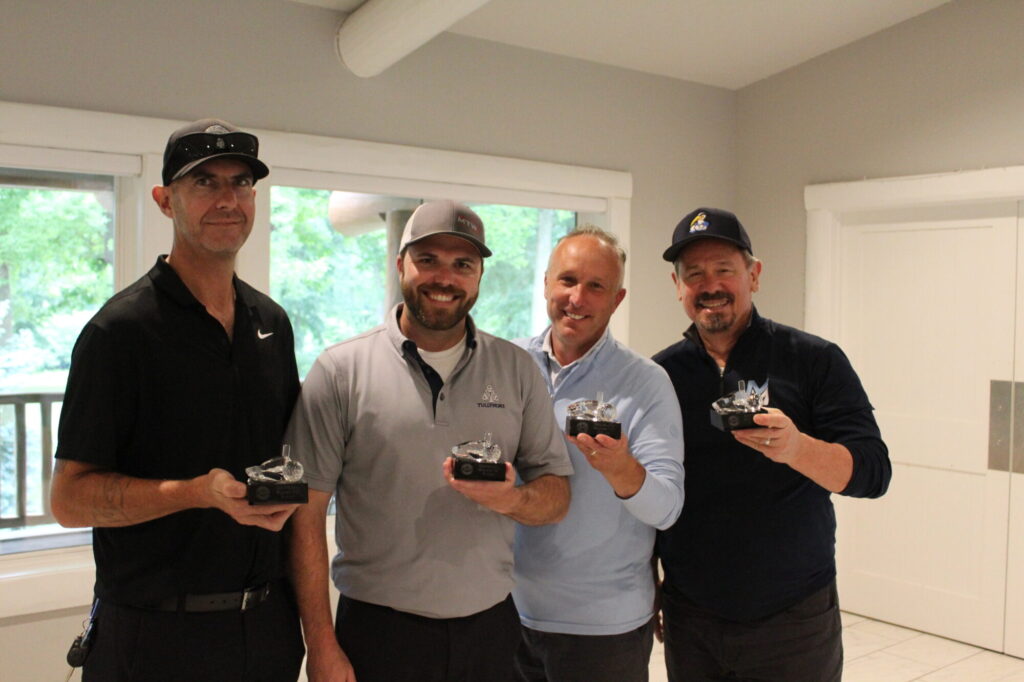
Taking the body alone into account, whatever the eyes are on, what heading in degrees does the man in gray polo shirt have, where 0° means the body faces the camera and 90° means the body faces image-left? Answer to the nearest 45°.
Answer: approximately 0°

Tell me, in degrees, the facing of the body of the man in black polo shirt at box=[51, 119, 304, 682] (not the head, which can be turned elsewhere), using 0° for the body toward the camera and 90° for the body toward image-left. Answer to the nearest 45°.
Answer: approximately 315°

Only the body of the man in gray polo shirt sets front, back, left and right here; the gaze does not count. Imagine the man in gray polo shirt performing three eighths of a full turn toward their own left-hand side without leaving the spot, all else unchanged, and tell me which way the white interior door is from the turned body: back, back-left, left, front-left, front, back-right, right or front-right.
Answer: front

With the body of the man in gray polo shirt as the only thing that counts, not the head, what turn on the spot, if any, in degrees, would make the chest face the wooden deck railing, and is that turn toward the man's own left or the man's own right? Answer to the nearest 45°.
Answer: approximately 135° to the man's own right

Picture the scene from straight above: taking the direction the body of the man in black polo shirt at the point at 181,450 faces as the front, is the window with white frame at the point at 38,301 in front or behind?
behind

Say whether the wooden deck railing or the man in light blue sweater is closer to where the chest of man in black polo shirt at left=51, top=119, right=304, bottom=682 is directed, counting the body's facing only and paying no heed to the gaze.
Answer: the man in light blue sweater
